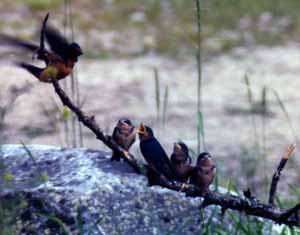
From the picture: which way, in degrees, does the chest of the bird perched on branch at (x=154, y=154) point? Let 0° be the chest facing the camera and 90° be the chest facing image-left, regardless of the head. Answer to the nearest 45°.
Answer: approximately 90°

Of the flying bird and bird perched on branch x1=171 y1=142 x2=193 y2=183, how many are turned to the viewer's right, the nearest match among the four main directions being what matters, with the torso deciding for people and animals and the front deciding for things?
1

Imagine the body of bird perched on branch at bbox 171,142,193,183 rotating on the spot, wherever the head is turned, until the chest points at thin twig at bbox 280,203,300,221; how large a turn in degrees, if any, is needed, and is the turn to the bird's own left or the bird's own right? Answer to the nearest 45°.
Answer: approximately 135° to the bird's own left

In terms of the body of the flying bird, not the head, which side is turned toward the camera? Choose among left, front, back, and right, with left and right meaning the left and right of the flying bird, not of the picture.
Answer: right

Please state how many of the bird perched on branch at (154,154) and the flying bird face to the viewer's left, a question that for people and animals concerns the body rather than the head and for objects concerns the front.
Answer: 1

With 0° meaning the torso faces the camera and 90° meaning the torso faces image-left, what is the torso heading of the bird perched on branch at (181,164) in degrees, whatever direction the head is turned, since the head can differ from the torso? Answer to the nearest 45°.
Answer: approximately 45°

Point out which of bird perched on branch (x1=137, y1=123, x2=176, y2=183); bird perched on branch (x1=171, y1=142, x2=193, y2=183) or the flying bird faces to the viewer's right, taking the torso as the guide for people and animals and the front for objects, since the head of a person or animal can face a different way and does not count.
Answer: the flying bird
